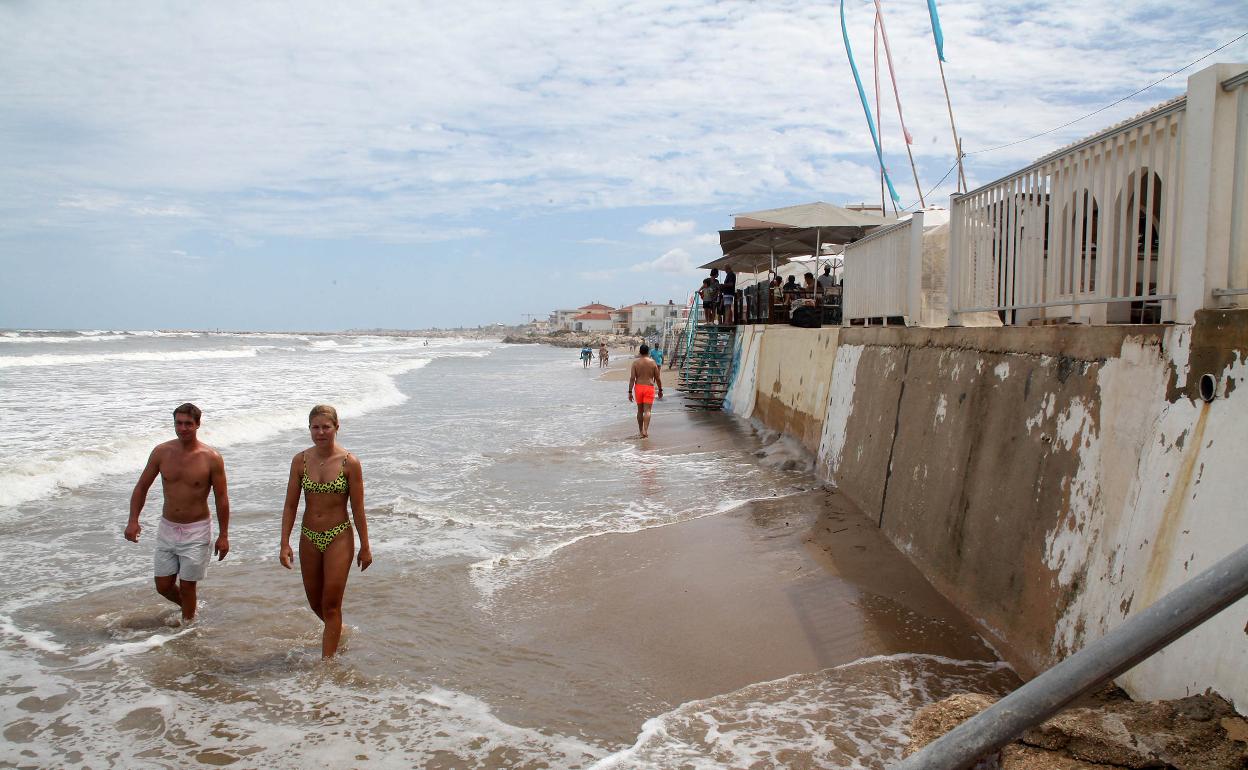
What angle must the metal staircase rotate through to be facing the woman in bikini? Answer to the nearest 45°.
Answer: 0° — it already faces them

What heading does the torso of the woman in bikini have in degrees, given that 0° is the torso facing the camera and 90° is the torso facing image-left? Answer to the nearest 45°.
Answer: approximately 0°

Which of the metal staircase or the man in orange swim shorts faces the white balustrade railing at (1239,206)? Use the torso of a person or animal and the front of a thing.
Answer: the metal staircase
